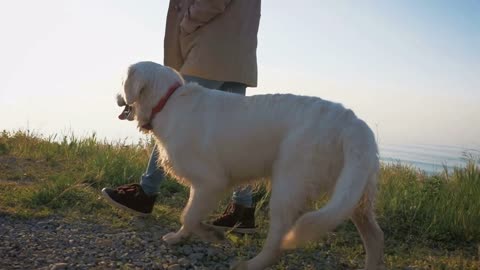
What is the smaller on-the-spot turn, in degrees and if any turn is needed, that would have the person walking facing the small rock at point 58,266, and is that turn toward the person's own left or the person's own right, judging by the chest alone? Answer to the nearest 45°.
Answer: approximately 45° to the person's own left

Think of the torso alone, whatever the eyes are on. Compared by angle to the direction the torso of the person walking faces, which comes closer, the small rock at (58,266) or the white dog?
the small rock

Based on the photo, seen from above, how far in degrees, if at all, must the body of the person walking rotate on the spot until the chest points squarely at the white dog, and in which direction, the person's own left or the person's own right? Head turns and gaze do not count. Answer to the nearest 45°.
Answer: approximately 90° to the person's own left

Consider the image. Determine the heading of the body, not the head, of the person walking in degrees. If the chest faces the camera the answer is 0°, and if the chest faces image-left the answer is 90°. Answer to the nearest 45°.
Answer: approximately 90°
